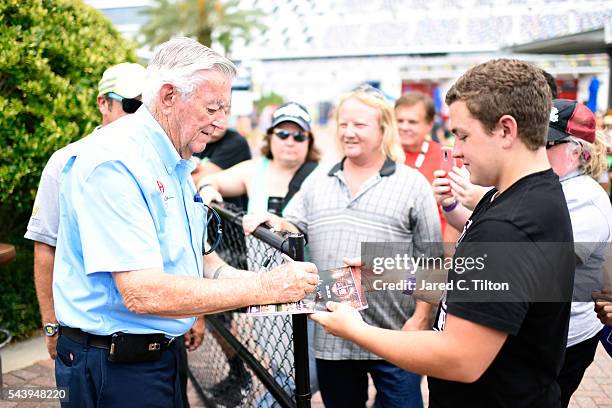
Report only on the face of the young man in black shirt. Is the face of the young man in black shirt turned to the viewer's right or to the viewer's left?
to the viewer's left

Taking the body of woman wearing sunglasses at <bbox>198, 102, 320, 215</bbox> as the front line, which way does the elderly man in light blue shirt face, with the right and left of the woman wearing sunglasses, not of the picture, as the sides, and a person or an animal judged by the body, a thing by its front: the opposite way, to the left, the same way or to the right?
to the left

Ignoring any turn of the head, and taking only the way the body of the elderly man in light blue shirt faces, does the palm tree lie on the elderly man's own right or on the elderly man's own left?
on the elderly man's own left

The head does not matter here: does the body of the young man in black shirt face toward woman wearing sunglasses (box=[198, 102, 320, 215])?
no

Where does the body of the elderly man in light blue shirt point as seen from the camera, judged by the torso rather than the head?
to the viewer's right

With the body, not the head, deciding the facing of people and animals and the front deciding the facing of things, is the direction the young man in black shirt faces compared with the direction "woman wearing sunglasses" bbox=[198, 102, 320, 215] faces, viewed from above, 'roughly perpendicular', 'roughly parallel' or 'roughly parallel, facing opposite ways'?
roughly perpendicular

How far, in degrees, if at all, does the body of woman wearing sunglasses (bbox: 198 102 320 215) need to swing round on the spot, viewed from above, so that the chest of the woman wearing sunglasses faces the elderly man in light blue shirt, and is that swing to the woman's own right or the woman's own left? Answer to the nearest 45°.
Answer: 0° — they already face them

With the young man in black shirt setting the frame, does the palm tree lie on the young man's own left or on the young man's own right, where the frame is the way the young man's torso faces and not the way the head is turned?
on the young man's own right

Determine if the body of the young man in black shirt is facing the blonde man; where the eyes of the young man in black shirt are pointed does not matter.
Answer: no

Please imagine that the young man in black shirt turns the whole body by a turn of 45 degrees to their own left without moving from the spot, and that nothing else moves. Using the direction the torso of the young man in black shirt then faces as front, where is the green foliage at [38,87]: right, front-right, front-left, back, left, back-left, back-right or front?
right

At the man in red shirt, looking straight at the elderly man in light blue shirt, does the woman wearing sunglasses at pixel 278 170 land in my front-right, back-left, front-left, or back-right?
front-right

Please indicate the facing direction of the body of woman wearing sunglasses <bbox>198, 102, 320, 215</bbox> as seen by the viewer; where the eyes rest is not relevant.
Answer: toward the camera

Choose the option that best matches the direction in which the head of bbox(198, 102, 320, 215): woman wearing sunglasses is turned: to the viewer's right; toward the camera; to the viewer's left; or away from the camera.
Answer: toward the camera

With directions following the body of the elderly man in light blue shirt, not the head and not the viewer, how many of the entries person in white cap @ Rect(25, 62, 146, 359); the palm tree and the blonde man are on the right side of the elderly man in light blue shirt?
0

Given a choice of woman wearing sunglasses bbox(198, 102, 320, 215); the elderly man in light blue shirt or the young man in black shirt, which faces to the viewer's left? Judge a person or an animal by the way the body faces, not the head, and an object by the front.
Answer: the young man in black shirt

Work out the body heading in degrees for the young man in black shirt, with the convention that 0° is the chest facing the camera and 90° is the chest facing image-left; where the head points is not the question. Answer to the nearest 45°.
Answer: approximately 90°
